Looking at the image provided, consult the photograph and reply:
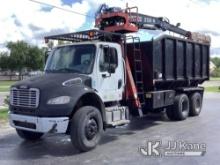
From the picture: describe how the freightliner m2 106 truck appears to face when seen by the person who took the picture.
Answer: facing the viewer and to the left of the viewer
